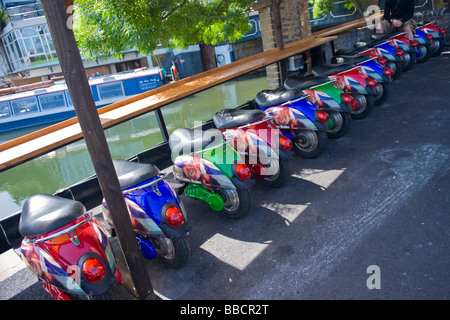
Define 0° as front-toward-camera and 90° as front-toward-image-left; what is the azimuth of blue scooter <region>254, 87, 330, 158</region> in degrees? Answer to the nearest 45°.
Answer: approximately 135°

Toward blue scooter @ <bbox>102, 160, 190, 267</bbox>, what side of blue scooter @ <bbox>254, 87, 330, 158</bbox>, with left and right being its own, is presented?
left

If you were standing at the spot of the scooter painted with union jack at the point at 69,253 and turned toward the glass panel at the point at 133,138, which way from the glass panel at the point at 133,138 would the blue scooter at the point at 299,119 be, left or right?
right

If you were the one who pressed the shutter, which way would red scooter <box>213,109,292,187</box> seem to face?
facing away from the viewer and to the left of the viewer

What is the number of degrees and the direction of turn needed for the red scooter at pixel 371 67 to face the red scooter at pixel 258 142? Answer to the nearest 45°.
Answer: approximately 90° to its left

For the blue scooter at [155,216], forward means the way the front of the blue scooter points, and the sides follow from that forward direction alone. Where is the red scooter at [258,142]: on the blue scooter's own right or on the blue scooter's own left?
on the blue scooter's own right

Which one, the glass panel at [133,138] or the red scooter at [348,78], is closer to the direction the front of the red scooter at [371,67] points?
the glass panel

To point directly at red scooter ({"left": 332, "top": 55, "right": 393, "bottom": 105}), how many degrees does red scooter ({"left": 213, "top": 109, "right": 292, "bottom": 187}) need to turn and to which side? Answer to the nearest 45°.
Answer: approximately 90° to its right

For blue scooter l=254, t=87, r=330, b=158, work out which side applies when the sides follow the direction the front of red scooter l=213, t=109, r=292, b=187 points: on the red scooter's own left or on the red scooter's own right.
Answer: on the red scooter's own right

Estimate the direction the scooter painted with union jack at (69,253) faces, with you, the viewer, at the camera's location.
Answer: facing away from the viewer and to the left of the viewer

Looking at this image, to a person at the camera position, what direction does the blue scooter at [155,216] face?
facing away from the viewer and to the left of the viewer
